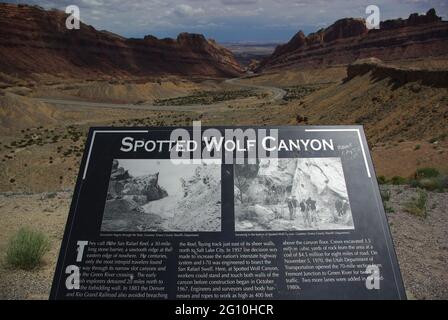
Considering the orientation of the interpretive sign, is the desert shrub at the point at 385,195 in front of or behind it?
behind

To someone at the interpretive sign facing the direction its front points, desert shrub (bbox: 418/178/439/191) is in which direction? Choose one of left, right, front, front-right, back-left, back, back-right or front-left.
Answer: back-left

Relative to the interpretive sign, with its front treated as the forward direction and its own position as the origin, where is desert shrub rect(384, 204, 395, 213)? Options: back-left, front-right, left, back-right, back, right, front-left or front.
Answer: back-left

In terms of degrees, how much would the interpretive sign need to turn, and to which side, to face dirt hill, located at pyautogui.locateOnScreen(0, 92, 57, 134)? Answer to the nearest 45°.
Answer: approximately 135° to its right

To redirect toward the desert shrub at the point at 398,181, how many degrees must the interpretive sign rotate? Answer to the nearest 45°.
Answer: approximately 135° to its left

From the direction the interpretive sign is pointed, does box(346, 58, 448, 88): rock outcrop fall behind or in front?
behind

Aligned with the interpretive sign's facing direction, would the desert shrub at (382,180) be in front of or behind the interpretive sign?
behind

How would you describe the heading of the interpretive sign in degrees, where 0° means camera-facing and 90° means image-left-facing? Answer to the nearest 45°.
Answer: approximately 0°
